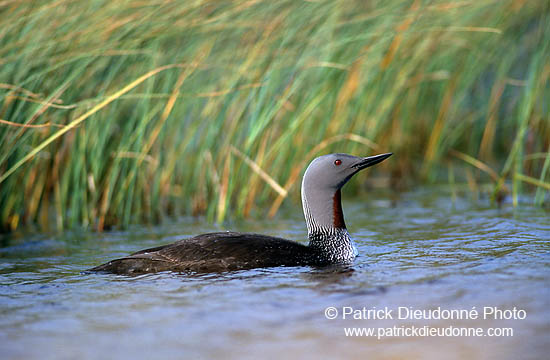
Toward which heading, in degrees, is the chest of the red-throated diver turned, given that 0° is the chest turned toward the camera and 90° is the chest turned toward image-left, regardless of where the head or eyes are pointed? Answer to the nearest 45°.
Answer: approximately 270°
